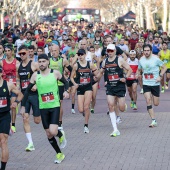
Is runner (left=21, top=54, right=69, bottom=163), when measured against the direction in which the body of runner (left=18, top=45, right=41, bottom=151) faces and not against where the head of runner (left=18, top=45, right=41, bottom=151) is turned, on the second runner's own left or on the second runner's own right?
on the second runner's own left

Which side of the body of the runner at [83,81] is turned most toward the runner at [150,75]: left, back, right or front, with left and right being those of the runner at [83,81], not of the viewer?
left

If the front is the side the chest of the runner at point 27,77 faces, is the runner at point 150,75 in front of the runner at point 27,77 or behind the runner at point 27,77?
behind

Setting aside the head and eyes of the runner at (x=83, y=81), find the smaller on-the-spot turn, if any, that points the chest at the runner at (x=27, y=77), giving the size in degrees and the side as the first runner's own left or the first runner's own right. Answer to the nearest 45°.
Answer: approximately 45° to the first runner's own right

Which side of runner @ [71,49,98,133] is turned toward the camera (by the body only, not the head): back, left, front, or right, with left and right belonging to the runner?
front

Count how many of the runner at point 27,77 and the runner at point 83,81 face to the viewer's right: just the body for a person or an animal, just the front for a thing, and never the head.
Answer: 0

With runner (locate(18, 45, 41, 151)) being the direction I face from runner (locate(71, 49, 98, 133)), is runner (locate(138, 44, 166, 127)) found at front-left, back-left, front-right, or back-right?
back-left

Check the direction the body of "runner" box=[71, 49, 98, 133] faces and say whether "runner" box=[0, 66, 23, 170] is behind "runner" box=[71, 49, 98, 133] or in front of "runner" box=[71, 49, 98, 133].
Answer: in front

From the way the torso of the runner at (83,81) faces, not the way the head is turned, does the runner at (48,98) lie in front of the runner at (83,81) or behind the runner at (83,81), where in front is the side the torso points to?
in front

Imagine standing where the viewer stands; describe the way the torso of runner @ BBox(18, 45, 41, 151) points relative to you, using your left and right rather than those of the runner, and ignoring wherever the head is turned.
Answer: facing the viewer and to the left of the viewer
